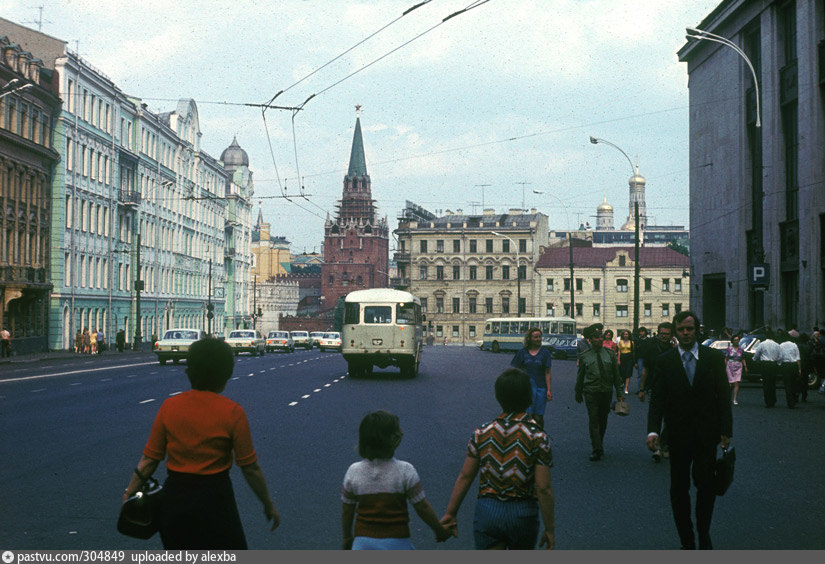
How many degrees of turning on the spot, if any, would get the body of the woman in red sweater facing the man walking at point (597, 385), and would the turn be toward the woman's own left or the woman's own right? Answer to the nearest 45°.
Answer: approximately 45° to the woman's own right

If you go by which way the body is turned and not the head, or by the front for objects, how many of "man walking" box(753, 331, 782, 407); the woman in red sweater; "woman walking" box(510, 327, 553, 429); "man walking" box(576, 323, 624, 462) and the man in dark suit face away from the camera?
2

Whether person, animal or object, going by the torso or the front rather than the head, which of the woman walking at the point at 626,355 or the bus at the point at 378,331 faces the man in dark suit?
the woman walking

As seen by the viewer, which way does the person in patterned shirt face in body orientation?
away from the camera

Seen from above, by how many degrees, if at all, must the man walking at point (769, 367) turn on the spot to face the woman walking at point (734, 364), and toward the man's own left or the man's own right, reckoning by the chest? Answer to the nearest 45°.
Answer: approximately 90° to the man's own left

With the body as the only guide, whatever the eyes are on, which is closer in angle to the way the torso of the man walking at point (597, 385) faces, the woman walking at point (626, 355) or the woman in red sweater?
the woman in red sweater

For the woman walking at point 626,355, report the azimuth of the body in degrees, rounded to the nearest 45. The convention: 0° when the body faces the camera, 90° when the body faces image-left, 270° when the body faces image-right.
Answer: approximately 0°

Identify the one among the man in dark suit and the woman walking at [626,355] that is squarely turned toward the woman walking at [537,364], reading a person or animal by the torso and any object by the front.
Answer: the woman walking at [626,355]

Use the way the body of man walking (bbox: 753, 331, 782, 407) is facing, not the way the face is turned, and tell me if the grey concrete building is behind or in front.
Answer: in front

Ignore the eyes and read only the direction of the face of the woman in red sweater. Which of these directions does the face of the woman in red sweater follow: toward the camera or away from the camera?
away from the camera

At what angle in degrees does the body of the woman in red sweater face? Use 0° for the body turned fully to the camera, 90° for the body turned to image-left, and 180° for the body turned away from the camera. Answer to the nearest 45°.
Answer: approximately 180°

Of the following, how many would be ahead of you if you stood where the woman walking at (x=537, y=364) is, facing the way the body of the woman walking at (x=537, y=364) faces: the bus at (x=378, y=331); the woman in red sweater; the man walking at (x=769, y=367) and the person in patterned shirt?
2

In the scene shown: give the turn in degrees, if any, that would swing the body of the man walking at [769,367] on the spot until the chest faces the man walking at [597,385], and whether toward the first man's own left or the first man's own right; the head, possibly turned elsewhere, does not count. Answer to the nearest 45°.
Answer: approximately 180°

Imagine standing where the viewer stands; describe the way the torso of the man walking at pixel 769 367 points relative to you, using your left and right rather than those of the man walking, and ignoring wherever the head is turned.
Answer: facing away from the viewer
